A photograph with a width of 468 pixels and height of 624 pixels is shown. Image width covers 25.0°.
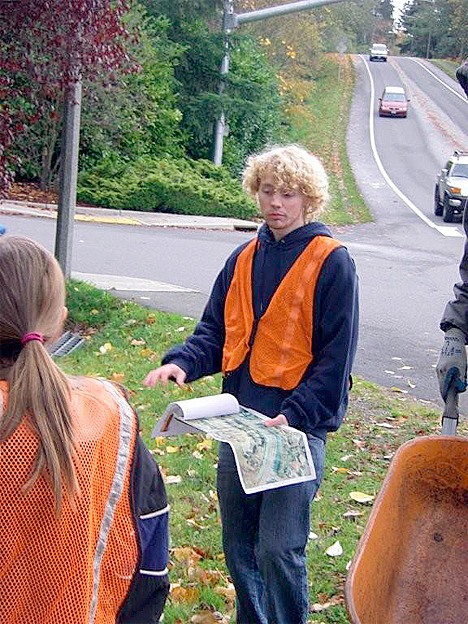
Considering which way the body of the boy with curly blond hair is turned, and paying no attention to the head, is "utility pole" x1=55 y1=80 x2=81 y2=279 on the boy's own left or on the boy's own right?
on the boy's own right

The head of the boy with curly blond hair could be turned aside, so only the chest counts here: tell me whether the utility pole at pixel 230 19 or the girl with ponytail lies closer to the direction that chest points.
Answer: the girl with ponytail

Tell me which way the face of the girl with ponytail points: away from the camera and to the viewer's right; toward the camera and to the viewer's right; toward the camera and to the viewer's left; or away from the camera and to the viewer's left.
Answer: away from the camera and to the viewer's right

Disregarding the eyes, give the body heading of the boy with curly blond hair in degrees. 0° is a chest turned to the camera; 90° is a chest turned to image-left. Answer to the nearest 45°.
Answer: approximately 45°

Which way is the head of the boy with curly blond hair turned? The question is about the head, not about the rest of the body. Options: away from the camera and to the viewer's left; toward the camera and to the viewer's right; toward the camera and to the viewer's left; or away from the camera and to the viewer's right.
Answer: toward the camera and to the viewer's left

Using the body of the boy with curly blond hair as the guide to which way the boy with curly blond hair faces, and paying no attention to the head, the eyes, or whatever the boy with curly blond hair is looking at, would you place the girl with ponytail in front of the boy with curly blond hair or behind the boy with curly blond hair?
in front

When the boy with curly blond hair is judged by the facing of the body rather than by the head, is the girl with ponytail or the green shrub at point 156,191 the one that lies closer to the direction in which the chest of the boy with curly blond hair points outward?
the girl with ponytail

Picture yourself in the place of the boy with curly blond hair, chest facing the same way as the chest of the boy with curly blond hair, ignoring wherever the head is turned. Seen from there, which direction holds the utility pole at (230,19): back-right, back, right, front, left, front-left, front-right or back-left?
back-right

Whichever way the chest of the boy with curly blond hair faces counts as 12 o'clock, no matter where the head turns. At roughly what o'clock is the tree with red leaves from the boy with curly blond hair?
The tree with red leaves is roughly at 4 o'clock from the boy with curly blond hair.

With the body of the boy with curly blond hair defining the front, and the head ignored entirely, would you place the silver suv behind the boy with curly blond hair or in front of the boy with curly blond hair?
behind
